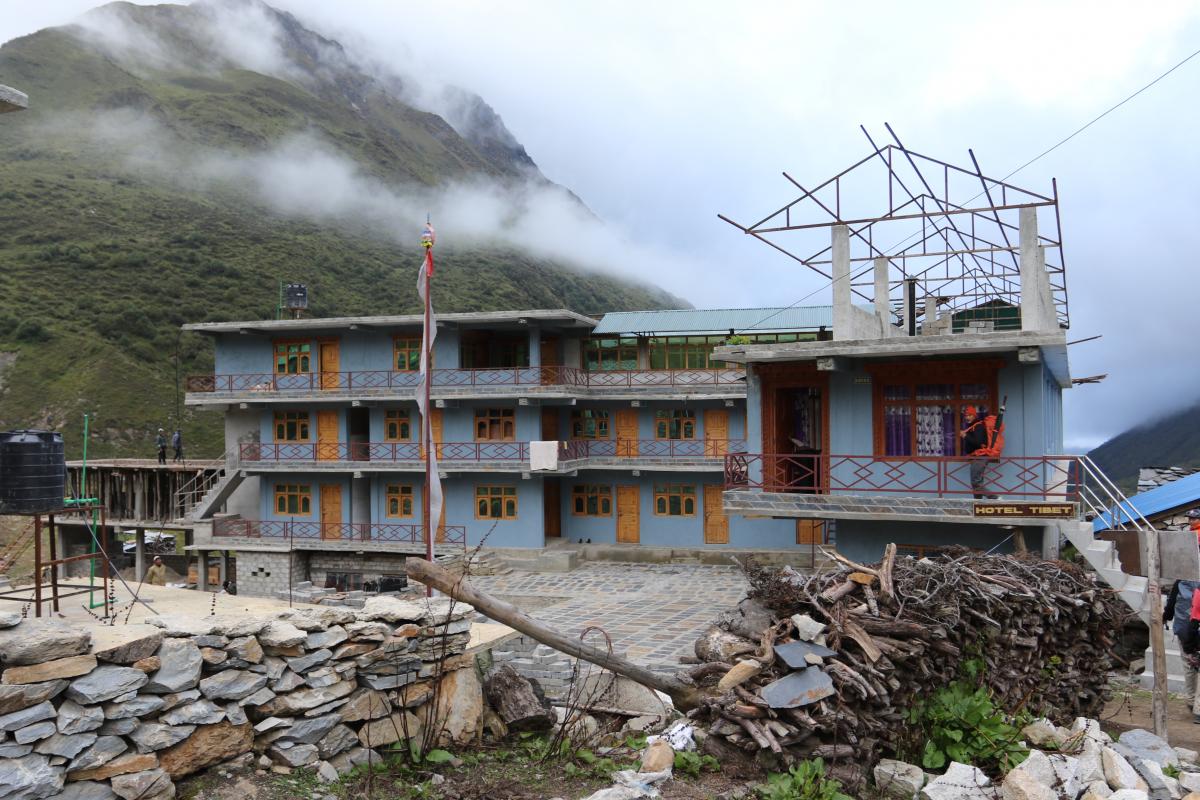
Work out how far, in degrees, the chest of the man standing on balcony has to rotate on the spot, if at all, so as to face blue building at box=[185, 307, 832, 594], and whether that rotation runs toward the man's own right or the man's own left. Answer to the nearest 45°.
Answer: approximately 45° to the man's own right

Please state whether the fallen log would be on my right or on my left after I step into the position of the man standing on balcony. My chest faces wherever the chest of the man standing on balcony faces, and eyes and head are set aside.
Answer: on my left

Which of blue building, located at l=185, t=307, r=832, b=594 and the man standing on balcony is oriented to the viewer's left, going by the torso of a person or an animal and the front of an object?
the man standing on balcony

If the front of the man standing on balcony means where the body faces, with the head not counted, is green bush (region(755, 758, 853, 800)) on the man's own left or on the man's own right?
on the man's own left

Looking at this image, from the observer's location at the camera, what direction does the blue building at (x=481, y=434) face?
facing the viewer

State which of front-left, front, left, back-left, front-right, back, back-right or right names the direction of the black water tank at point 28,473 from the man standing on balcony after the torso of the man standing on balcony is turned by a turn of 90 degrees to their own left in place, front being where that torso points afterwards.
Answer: front-right

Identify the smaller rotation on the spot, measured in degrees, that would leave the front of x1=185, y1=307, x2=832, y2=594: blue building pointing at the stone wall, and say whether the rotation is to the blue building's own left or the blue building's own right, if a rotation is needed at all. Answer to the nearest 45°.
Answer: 0° — it already faces it

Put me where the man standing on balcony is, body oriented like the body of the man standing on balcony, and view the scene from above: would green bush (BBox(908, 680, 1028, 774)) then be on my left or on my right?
on my left

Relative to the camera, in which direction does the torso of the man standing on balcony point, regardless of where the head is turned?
to the viewer's left

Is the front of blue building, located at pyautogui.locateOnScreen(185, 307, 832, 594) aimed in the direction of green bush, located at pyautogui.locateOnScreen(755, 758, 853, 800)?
yes

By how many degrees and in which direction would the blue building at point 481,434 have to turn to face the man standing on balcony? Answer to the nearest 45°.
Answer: approximately 45° to its left

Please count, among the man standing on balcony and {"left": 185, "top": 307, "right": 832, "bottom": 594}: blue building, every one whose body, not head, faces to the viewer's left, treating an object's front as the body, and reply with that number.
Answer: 1
